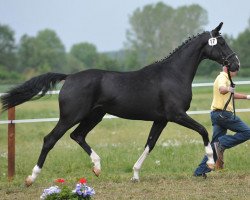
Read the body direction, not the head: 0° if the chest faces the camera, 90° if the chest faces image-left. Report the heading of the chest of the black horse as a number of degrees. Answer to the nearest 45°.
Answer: approximately 270°
